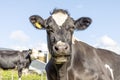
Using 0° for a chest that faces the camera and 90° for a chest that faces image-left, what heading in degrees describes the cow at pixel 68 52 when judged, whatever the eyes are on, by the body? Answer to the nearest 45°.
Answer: approximately 45°

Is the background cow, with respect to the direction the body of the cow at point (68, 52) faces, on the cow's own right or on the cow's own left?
on the cow's own right
